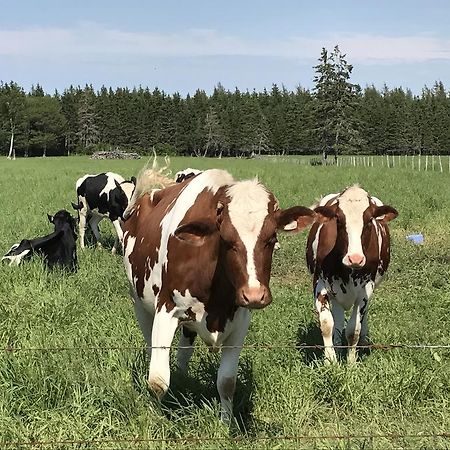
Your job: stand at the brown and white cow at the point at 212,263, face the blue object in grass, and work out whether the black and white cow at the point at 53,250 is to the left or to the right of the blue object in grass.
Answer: left

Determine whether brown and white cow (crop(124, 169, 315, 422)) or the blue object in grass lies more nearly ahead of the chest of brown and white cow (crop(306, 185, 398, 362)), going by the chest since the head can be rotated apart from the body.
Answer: the brown and white cow

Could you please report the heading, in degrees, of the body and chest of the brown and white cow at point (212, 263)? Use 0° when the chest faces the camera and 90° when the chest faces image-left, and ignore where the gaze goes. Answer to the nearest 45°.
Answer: approximately 315°

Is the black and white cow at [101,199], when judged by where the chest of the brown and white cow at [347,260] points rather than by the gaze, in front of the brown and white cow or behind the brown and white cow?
behind

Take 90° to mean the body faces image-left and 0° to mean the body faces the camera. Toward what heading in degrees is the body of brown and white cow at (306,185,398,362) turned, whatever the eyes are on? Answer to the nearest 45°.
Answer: approximately 0°
